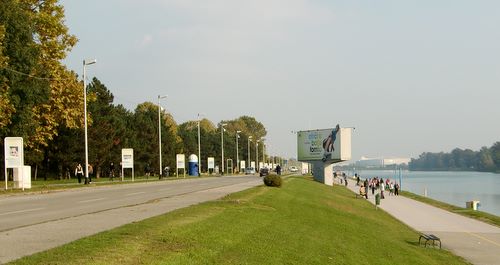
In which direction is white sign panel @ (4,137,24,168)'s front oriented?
toward the camera

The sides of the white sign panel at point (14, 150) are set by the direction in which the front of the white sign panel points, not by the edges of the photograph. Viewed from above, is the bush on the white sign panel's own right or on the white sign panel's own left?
on the white sign panel's own left
